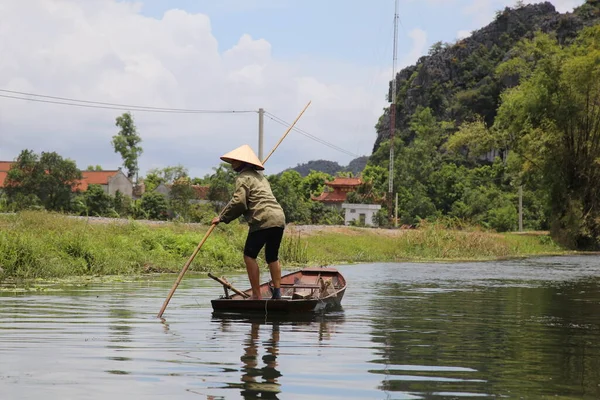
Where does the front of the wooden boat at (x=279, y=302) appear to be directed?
to the viewer's right

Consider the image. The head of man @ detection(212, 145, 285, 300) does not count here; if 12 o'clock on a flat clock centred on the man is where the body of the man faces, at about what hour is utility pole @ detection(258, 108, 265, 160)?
The utility pole is roughly at 3 o'clock from the man.

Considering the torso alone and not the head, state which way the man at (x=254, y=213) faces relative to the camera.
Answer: to the viewer's left

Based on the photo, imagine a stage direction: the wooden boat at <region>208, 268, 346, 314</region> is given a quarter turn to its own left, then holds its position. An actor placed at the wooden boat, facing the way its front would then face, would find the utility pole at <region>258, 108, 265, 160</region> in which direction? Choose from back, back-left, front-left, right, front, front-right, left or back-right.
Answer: front

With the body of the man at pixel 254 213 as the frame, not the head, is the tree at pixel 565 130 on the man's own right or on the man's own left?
on the man's own right
